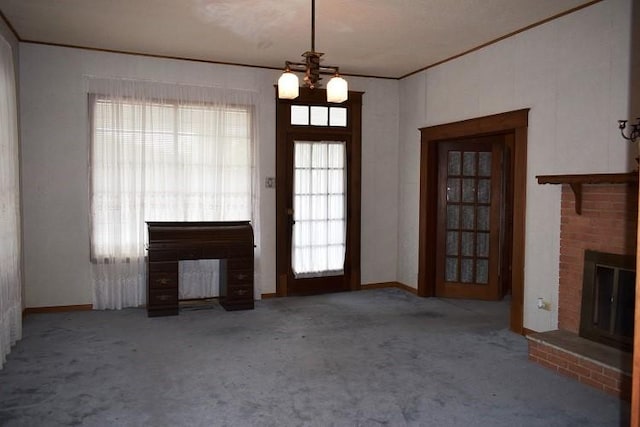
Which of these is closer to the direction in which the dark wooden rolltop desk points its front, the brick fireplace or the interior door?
the brick fireplace

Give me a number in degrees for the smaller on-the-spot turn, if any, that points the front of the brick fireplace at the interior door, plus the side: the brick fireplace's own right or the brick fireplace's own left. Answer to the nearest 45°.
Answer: approximately 90° to the brick fireplace's own right

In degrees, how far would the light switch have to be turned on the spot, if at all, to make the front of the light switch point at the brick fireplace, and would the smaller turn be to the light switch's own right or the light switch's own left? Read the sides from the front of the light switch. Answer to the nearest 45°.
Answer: approximately 45° to the light switch's own left

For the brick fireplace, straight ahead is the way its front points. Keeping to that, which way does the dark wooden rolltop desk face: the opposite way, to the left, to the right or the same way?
to the left

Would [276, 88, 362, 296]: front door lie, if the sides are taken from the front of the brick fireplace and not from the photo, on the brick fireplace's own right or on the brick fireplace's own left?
on the brick fireplace's own right

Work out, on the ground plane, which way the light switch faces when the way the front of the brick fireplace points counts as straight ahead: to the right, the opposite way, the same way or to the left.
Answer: to the left

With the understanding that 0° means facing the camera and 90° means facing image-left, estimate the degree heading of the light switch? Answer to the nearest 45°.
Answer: approximately 0°

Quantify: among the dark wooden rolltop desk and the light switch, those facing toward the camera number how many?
2

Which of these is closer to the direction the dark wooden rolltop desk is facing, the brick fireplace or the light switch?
the brick fireplace

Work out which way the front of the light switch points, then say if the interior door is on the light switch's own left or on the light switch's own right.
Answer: on the light switch's own left
